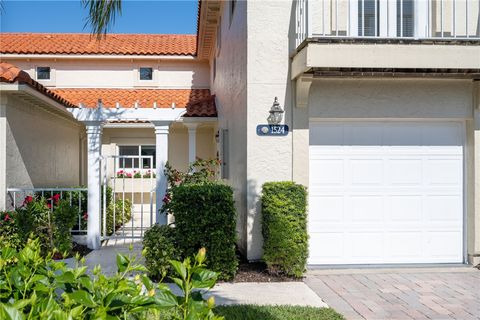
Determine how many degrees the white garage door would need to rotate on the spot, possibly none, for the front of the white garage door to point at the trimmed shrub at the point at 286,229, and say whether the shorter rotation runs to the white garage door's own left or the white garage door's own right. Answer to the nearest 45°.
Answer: approximately 45° to the white garage door's own right

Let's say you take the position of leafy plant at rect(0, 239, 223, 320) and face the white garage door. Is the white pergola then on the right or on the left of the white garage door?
left

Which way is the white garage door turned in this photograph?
toward the camera

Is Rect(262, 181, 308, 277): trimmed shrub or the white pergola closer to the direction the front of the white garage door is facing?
the trimmed shrub

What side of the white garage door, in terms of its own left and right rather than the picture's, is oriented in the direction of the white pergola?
right

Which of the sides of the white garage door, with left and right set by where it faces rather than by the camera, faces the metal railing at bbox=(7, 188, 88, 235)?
right

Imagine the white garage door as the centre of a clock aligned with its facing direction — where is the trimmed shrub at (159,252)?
The trimmed shrub is roughly at 2 o'clock from the white garage door.

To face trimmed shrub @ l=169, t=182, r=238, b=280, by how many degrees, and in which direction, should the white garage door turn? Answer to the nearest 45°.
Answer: approximately 45° to its right

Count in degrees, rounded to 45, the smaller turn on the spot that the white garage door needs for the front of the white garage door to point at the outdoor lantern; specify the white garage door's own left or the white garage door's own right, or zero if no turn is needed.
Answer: approximately 45° to the white garage door's own right

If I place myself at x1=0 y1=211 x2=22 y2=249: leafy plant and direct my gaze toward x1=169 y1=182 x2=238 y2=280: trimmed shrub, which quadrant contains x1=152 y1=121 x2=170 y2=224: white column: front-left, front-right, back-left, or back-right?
front-left

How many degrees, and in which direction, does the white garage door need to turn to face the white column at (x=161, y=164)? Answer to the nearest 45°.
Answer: approximately 90° to its right
